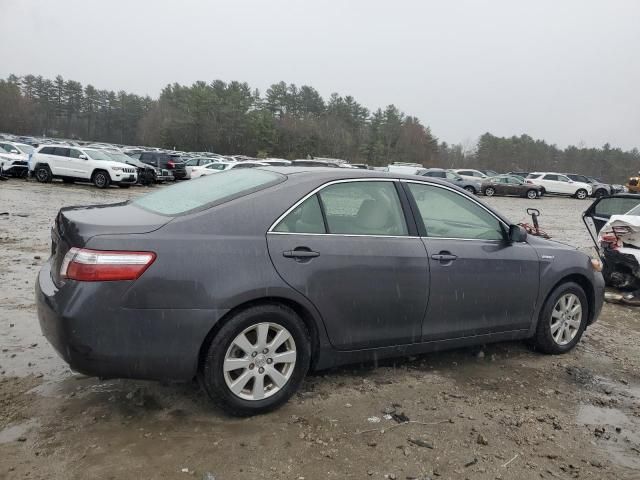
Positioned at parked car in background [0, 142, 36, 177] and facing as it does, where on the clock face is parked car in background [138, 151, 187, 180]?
parked car in background [138, 151, 187, 180] is roughly at 10 o'clock from parked car in background [0, 142, 36, 177].

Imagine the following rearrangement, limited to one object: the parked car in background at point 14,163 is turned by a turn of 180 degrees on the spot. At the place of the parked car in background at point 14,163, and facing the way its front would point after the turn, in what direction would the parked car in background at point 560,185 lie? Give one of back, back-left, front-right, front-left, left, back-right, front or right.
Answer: back-right

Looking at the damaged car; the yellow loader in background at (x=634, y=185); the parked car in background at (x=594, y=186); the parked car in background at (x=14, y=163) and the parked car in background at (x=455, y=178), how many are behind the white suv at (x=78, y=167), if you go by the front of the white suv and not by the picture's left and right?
1

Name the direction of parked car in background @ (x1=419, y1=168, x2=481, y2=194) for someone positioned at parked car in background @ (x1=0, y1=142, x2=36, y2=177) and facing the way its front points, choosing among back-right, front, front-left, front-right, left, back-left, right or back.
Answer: front-left

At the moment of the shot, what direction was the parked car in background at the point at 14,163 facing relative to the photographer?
facing the viewer and to the right of the viewer

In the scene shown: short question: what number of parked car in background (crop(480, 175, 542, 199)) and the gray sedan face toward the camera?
0

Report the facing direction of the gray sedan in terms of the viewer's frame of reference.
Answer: facing away from the viewer and to the right of the viewer

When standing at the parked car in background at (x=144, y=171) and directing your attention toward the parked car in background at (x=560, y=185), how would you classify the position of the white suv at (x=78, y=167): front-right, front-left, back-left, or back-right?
back-right

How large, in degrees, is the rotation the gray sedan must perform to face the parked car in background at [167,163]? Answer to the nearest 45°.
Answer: approximately 45° to its left

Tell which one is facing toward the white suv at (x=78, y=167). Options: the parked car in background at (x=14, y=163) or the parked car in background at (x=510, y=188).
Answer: the parked car in background at (x=14, y=163)

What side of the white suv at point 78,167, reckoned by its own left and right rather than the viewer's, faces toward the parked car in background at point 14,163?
back

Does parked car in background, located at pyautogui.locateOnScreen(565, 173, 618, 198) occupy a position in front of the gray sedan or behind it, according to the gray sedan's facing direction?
in front
